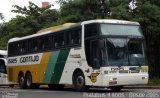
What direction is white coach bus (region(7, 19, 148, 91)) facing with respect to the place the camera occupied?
facing the viewer and to the right of the viewer

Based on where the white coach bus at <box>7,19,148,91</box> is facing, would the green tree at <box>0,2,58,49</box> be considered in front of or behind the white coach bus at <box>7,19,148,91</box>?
behind
